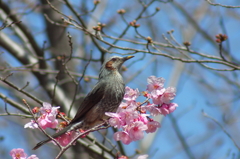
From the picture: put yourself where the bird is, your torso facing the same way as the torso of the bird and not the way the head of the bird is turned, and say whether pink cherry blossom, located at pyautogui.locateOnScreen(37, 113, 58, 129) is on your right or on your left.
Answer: on your right

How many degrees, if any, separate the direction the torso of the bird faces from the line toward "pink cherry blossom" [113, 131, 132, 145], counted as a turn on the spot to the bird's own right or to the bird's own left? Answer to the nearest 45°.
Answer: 0° — it already faces it

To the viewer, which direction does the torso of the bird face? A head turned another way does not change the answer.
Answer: to the viewer's right

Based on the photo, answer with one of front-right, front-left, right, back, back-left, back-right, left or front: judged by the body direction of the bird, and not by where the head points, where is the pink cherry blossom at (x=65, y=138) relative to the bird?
back-right
